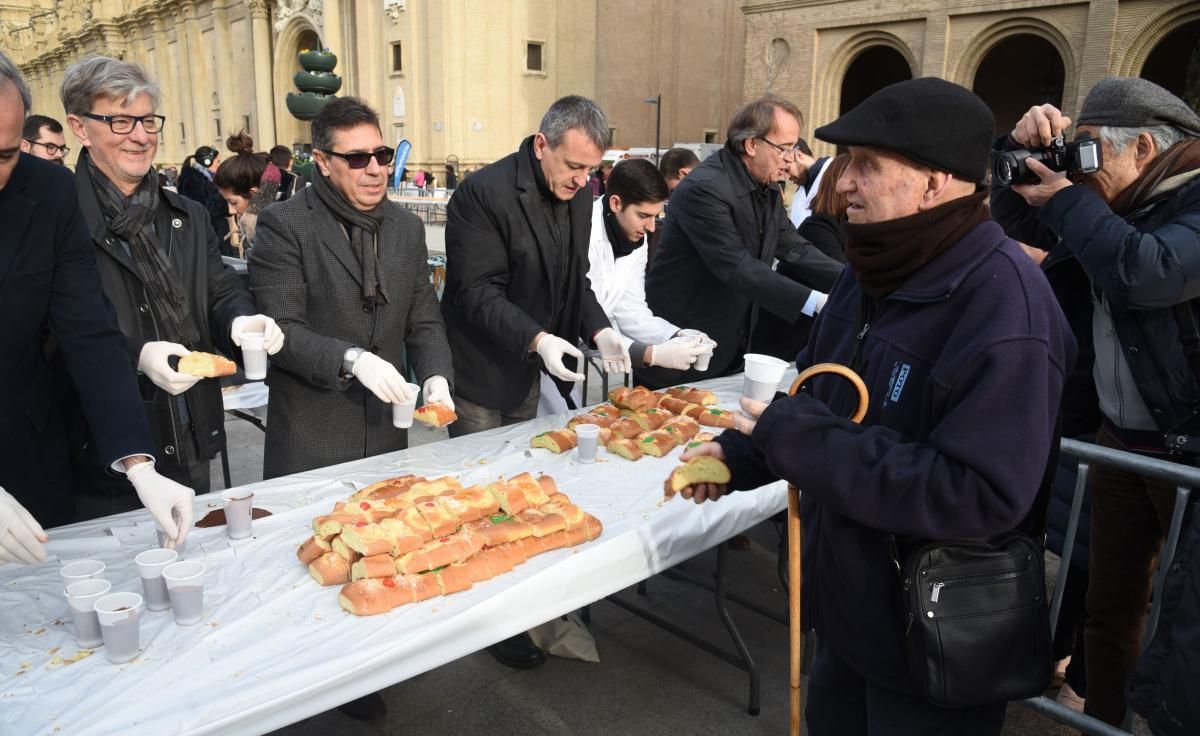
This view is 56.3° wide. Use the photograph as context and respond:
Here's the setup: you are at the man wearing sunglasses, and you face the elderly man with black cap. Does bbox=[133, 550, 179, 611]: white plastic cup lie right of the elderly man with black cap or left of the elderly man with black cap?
right

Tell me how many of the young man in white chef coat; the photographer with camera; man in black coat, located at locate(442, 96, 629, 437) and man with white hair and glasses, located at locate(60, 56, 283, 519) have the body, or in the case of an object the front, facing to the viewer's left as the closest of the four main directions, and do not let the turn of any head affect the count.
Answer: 1

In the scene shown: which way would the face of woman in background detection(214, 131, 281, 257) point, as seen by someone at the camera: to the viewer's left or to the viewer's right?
to the viewer's left

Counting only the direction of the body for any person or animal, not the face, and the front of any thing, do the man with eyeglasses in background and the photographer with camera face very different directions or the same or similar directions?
very different directions

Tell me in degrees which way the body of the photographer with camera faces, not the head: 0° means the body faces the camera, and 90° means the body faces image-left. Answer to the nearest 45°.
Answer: approximately 90°

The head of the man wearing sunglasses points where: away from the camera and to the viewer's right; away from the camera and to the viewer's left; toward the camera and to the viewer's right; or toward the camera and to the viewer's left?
toward the camera and to the viewer's right

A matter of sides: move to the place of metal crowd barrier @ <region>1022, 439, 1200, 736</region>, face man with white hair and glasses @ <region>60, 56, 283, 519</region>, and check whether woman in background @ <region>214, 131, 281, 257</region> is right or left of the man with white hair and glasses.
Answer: right

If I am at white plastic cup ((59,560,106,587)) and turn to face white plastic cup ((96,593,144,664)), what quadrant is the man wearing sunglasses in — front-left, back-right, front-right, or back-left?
back-left
